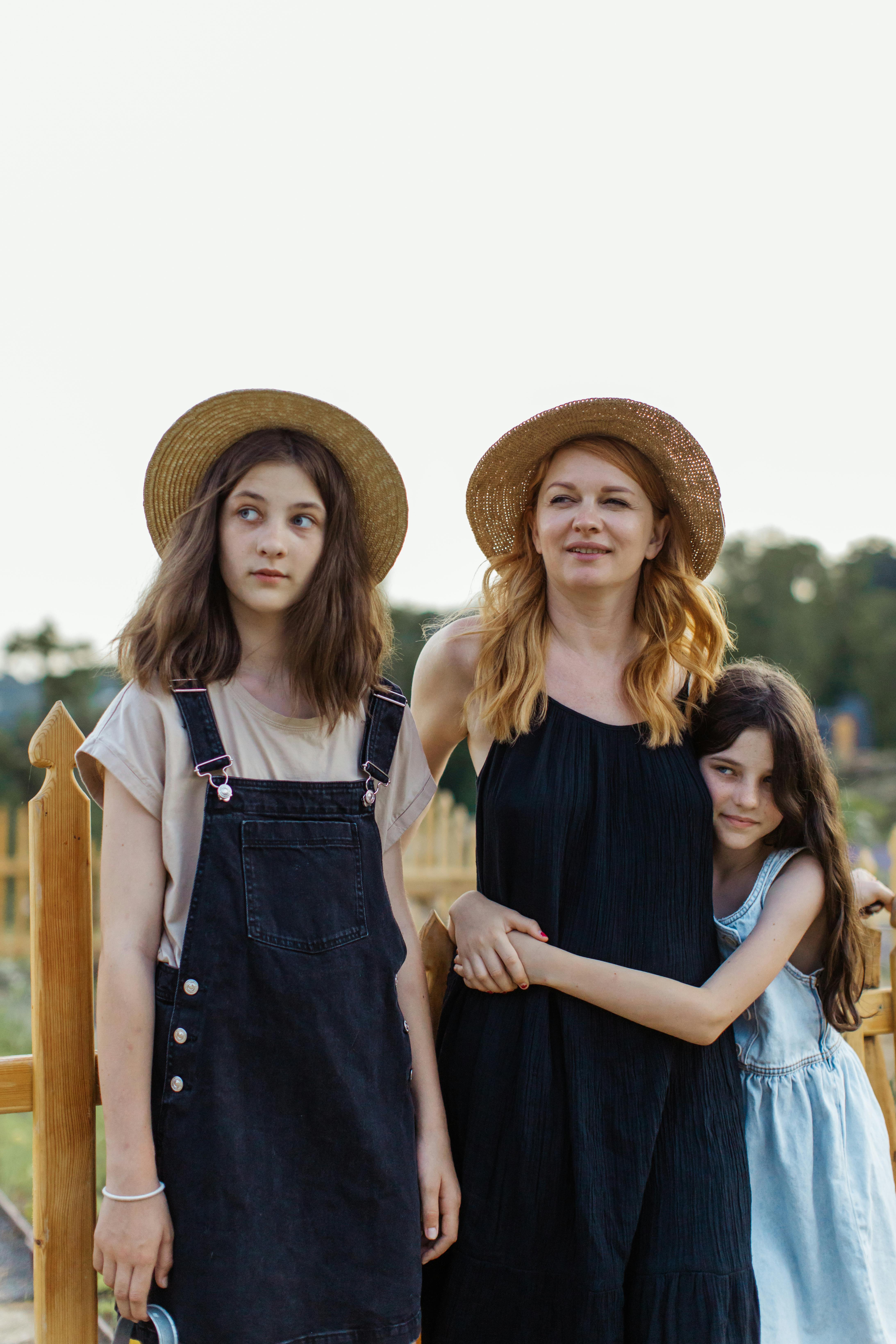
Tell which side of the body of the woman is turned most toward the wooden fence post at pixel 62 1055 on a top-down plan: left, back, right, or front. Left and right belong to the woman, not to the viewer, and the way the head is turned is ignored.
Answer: right

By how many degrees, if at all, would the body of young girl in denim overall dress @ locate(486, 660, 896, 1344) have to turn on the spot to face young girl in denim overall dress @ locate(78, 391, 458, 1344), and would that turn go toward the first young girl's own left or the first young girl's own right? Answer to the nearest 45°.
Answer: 0° — they already face them

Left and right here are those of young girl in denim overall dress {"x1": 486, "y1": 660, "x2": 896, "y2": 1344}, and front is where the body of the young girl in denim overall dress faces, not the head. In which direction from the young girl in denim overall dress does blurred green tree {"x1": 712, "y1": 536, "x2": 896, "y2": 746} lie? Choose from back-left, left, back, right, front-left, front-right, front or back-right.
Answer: back-right

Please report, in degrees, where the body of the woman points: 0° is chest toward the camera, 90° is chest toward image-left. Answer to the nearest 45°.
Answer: approximately 0°

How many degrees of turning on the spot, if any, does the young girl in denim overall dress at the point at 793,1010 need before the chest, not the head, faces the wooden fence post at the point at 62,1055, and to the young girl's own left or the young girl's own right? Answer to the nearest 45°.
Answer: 0° — they already face it

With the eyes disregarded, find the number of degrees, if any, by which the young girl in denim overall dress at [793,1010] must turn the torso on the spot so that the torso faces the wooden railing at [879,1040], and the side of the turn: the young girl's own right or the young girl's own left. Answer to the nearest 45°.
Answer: approximately 135° to the young girl's own right

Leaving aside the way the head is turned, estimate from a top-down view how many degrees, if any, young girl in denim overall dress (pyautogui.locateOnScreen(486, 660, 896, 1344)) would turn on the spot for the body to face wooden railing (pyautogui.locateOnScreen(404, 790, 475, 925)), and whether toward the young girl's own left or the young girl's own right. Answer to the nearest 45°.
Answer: approximately 135° to the young girl's own right

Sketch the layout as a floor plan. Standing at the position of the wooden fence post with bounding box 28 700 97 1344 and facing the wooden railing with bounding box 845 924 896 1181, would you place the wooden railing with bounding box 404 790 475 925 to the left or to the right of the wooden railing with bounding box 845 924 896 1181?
left

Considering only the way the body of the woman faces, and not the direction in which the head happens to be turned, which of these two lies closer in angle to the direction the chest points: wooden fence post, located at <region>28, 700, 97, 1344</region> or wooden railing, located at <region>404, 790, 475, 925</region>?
the wooden fence post
